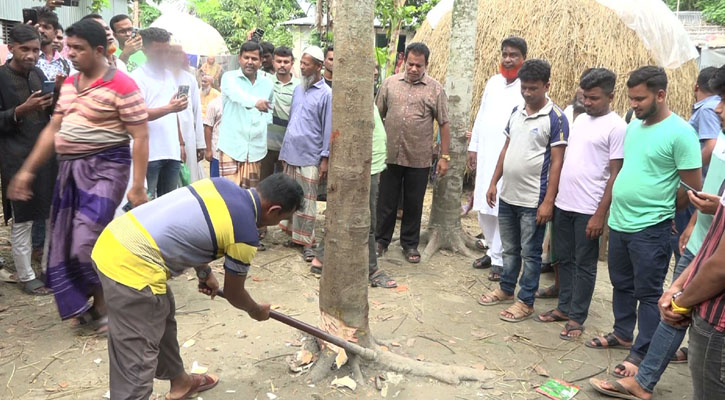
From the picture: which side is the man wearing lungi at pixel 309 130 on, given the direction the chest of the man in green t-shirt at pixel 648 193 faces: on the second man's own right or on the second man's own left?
on the second man's own right

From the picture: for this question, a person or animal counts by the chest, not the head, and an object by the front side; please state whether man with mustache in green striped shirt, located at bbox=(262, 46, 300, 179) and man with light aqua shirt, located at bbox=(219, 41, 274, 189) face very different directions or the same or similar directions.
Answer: same or similar directions

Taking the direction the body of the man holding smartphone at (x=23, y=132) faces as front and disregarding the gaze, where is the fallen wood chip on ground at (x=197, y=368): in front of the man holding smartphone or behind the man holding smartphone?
in front

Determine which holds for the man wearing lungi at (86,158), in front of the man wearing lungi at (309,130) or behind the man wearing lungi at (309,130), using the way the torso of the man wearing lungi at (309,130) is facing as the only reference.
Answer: in front

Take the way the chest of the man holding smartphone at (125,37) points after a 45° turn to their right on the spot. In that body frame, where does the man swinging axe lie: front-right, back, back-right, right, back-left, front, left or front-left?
front

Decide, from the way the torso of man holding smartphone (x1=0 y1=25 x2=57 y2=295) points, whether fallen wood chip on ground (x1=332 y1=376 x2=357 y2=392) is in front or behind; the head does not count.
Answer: in front

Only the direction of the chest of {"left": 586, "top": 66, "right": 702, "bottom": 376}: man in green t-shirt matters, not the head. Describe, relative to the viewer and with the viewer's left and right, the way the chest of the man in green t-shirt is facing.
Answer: facing the viewer and to the left of the viewer

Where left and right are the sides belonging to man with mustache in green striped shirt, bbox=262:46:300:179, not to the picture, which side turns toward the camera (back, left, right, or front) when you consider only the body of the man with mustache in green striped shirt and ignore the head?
front

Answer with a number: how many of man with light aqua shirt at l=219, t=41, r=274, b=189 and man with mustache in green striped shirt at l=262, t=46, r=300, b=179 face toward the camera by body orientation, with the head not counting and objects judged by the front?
2

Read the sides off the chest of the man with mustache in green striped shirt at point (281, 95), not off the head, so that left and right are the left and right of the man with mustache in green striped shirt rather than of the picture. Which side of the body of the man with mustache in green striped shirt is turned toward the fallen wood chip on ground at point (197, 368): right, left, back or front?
front

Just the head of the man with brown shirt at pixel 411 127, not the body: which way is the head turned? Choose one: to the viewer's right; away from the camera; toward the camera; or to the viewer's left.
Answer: toward the camera

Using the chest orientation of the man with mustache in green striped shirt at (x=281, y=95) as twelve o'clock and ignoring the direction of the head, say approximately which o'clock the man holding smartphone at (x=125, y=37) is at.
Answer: The man holding smartphone is roughly at 3 o'clock from the man with mustache in green striped shirt.

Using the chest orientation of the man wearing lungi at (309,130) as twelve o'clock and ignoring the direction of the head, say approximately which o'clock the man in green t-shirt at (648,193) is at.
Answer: The man in green t-shirt is roughly at 9 o'clock from the man wearing lungi.

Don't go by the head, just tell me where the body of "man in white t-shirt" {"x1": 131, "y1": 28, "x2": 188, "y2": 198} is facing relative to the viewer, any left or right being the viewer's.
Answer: facing the viewer and to the right of the viewer

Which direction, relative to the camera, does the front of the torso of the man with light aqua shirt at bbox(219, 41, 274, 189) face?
toward the camera
